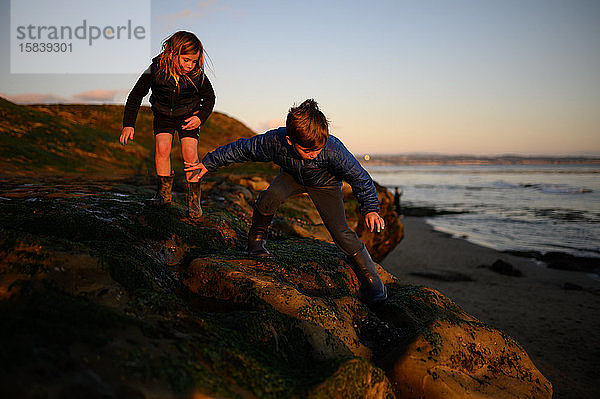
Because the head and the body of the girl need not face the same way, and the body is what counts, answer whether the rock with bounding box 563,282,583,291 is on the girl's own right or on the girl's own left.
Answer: on the girl's own left

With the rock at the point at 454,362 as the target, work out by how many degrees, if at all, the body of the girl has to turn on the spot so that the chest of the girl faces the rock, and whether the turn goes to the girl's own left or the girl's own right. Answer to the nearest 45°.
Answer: approximately 45° to the girl's own left

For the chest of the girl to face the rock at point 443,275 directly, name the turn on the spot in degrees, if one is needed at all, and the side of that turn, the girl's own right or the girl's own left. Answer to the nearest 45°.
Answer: approximately 135° to the girl's own left

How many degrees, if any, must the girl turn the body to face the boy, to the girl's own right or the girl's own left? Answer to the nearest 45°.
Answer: approximately 45° to the girl's own left

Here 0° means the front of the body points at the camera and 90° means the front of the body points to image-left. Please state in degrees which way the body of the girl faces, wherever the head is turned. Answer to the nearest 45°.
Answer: approximately 0°

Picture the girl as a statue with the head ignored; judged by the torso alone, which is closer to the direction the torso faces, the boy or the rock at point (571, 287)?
the boy
